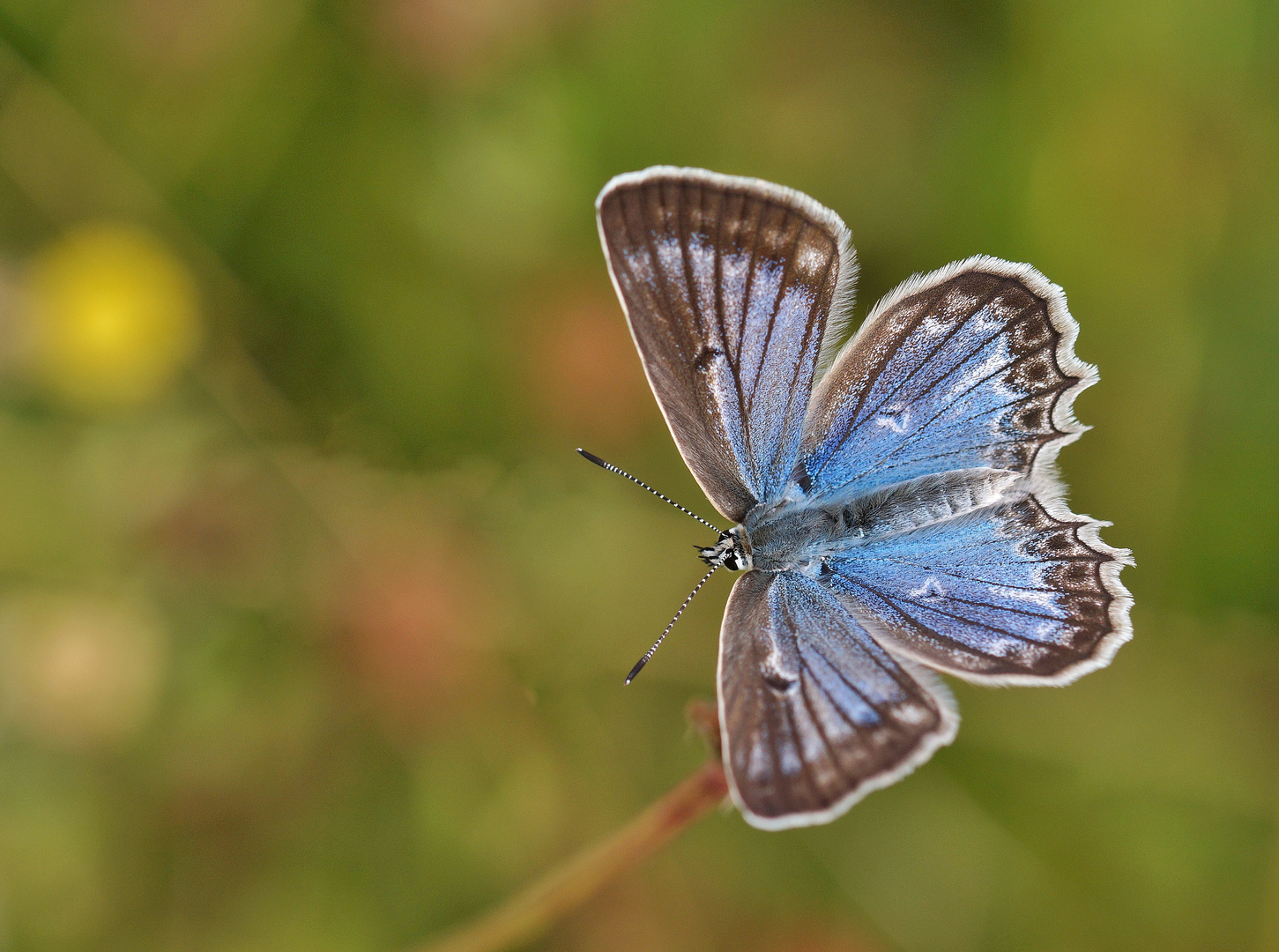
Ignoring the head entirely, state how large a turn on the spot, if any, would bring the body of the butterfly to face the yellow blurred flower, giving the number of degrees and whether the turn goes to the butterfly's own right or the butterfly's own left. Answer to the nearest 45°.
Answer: approximately 45° to the butterfly's own right

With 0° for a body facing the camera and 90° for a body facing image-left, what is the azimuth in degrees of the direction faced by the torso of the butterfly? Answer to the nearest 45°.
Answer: approximately 90°
